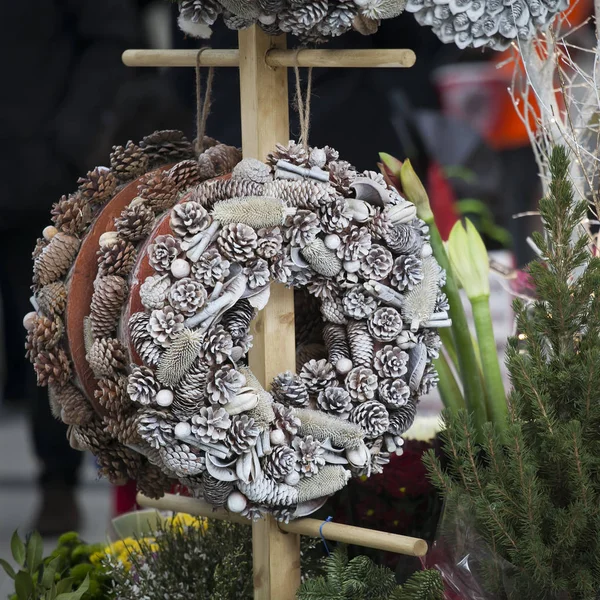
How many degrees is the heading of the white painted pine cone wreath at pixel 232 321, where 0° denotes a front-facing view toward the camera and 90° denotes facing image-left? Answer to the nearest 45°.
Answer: approximately 315°

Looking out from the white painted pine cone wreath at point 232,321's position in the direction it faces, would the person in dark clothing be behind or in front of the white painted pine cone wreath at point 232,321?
behind
